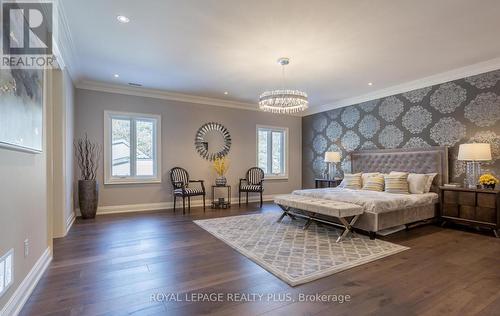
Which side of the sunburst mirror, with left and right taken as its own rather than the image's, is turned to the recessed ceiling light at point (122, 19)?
front

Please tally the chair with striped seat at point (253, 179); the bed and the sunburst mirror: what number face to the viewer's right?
0

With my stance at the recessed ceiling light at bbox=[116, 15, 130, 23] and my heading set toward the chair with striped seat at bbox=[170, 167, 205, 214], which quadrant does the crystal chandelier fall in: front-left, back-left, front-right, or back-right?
front-right

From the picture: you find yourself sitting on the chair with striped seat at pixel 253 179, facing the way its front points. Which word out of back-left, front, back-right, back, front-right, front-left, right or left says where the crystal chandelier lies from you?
front-left

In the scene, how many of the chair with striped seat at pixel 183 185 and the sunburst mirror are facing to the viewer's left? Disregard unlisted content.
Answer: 0

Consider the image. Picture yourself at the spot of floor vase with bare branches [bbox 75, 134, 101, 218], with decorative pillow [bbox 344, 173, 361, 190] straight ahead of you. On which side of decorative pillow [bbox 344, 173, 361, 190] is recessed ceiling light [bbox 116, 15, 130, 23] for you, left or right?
right

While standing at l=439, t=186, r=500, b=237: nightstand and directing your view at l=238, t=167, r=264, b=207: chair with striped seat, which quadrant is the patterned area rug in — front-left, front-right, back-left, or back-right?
front-left

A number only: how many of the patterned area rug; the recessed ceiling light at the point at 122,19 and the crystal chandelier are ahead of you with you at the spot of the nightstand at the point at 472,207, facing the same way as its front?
3

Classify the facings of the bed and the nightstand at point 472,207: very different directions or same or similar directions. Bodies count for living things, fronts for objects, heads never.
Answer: same or similar directions

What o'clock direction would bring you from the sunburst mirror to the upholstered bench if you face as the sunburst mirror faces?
The upholstered bench is roughly at 11 o'clock from the sunburst mirror.

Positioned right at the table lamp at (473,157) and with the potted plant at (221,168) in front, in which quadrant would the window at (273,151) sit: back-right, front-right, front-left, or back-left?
front-right

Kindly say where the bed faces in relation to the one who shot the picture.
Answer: facing the viewer and to the left of the viewer

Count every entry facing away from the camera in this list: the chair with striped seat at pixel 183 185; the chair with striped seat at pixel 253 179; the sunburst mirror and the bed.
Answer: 0

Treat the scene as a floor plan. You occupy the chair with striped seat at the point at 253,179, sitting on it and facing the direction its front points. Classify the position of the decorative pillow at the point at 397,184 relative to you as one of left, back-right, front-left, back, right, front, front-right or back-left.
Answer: left

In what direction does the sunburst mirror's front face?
toward the camera
